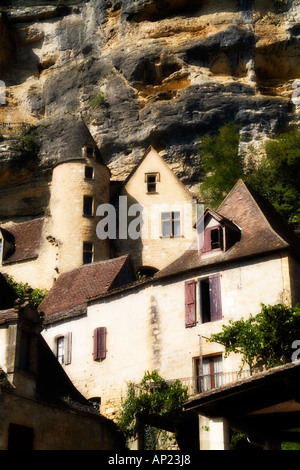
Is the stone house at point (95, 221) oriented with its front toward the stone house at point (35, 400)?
yes

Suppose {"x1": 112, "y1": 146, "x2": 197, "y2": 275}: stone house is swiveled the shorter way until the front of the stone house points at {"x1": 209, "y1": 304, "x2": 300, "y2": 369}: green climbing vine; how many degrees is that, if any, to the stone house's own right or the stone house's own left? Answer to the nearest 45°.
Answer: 0° — it already faces it

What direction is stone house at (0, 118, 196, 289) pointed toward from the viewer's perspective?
toward the camera

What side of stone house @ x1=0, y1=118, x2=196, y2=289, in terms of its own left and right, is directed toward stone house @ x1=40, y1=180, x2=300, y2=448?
front

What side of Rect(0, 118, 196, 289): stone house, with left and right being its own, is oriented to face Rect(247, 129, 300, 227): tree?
left

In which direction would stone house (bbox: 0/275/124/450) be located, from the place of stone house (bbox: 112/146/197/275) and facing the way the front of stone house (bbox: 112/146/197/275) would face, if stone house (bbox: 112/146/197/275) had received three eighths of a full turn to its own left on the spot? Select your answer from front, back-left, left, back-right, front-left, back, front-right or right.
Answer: back-right

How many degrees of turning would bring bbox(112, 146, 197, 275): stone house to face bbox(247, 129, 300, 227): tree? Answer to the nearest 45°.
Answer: approximately 90° to its left

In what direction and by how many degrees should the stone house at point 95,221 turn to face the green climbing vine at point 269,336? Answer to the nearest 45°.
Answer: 0° — it already faces it

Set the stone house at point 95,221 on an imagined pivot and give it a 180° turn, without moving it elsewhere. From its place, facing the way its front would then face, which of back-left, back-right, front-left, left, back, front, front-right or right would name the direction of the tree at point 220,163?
right
